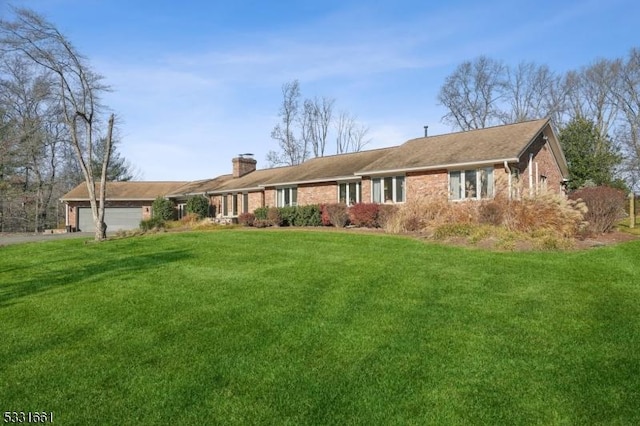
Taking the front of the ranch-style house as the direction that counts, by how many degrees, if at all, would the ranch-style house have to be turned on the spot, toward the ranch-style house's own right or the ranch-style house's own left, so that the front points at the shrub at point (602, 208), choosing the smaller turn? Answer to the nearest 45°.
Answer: approximately 90° to the ranch-style house's own left

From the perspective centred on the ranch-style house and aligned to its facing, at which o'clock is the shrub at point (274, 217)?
The shrub is roughly at 2 o'clock from the ranch-style house.

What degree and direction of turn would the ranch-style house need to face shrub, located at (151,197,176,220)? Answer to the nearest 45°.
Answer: approximately 90° to its right

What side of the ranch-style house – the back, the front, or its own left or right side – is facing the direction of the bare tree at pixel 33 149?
right

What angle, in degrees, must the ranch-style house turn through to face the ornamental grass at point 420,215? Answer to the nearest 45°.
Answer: approximately 45° to its left

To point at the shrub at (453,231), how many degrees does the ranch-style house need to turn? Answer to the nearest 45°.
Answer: approximately 45° to its left

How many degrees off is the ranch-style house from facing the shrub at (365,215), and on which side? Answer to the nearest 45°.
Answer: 0° — it already faces it

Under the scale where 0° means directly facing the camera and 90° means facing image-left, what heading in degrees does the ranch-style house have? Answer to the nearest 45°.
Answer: approximately 45°

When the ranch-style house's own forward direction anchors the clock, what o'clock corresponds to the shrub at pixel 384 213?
The shrub is roughly at 12 o'clock from the ranch-style house.
